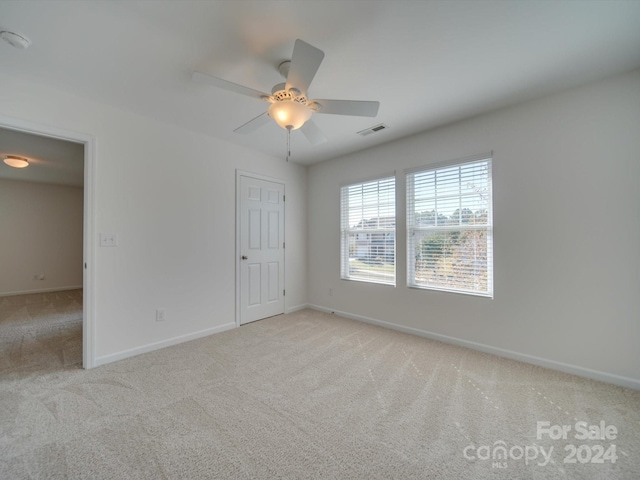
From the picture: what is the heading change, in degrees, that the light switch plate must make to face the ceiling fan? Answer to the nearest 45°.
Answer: approximately 45° to its left

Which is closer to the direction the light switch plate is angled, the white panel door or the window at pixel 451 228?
the window

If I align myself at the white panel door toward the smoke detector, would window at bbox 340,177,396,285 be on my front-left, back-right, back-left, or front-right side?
back-left

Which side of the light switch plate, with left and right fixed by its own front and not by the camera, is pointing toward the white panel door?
left

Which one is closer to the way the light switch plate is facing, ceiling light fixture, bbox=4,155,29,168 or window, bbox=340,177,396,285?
the window

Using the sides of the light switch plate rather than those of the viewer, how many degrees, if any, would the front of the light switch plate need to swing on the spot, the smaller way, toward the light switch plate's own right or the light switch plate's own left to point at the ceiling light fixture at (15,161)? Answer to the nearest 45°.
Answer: approximately 180°

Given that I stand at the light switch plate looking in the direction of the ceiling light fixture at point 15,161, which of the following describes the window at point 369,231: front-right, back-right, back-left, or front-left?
back-right

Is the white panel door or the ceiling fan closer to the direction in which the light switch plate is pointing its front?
the ceiling fan

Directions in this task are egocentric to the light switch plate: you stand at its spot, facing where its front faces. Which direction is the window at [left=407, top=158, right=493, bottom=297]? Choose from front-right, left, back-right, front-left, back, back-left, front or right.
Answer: front-left
